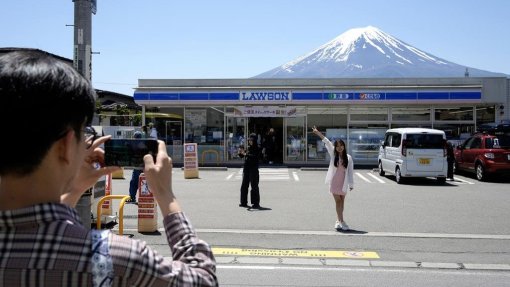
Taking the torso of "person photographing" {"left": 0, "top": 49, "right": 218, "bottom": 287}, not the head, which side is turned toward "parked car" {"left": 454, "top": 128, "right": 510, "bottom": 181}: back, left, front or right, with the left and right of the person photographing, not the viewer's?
front

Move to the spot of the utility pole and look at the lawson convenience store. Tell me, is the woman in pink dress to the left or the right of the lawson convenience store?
right

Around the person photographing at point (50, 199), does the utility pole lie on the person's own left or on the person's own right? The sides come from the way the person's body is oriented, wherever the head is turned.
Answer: on the person's own left

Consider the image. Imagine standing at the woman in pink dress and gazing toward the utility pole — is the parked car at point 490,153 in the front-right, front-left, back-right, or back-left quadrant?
back-right

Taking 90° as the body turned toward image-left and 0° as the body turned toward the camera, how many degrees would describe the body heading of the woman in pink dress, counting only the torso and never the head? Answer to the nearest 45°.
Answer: approximately 0°

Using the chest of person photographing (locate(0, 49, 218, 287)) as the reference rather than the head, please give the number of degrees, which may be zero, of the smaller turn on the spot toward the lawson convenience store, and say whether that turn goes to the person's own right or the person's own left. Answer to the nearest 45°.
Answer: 0° — they already face it

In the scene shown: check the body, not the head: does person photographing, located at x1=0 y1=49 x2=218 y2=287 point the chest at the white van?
yes

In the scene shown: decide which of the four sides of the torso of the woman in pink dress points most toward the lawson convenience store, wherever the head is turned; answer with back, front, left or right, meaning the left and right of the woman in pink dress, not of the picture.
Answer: back

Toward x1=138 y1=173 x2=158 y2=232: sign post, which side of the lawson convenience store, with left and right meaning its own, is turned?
front

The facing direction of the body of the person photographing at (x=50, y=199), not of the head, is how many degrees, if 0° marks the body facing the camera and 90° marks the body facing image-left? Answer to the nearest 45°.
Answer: approximately 225°

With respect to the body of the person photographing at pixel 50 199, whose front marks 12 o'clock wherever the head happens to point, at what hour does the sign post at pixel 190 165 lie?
The sign post is roughly at 11 o'clock from the person photographing.
